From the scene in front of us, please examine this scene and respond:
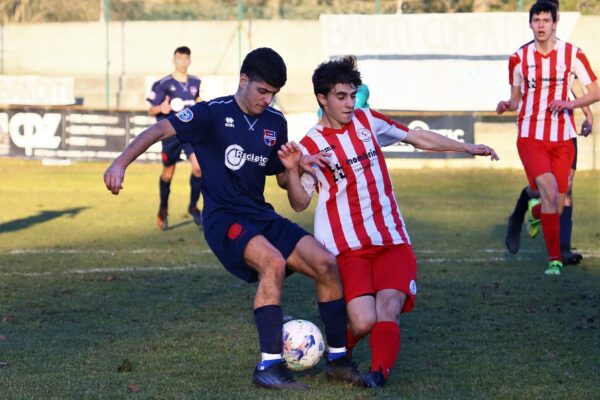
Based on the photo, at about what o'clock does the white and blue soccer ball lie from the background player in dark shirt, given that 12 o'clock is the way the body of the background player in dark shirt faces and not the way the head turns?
The white and blue soccer ball is roughly at 12 o'clock from the background player in dark shirt.

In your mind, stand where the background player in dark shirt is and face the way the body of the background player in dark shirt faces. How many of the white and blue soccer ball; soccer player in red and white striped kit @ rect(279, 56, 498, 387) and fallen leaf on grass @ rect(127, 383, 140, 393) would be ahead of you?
3

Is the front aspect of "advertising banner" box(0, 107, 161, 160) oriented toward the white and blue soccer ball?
yes

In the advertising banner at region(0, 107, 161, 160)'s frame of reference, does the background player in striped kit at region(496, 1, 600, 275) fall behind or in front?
in front

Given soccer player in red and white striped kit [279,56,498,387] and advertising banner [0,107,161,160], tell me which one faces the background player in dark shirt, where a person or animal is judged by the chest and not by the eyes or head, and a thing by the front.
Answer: the advertising banner

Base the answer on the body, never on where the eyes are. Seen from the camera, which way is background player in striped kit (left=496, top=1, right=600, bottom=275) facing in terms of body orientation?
toward the camera

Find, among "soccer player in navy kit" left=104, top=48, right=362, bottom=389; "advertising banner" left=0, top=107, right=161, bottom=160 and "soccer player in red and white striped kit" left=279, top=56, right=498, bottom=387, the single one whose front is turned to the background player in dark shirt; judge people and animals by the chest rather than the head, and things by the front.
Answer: the advertising banner

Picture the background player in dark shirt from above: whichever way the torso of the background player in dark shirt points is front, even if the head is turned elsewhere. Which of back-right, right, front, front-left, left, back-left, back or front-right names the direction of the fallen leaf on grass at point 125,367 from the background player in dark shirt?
front

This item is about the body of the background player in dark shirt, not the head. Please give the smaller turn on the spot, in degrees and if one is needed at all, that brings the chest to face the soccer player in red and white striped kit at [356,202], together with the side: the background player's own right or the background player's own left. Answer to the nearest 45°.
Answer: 0° — they already face them

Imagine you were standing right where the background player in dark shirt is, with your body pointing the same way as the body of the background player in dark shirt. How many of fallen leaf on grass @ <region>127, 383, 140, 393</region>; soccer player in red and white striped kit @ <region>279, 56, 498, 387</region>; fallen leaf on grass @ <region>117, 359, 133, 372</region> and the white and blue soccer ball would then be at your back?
0

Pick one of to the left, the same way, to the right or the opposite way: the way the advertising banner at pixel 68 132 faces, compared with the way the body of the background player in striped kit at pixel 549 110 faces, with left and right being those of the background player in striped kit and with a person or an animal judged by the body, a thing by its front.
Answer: the same way

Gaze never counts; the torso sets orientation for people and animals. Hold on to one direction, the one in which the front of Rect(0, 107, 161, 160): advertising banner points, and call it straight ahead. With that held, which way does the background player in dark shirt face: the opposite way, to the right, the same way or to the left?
the same way

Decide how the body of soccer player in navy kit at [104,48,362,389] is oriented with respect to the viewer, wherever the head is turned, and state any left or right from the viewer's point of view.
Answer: facing the viewer and to the right of the viewer

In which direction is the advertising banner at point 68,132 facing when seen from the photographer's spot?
facing the viewer

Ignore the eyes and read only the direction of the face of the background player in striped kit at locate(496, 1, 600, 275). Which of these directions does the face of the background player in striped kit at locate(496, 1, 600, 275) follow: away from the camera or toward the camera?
toward the camera
